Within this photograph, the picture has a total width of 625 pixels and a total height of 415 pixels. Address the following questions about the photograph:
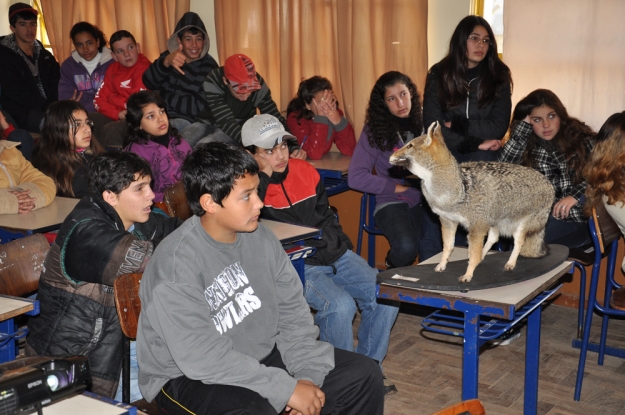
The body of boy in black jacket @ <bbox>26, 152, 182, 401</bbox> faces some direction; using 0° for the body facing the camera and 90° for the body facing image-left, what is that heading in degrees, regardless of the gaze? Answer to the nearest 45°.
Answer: approximately 270°

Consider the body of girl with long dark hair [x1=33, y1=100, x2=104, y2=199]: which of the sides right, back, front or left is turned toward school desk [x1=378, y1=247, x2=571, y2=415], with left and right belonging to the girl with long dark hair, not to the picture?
front

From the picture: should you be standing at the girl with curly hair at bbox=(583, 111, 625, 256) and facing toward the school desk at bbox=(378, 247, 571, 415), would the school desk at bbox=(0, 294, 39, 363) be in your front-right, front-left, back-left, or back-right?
front-right

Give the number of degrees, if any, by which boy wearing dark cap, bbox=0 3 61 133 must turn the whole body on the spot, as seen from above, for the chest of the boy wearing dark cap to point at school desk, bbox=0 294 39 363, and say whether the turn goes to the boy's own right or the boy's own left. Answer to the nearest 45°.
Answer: approximately 45° to the boy's own right

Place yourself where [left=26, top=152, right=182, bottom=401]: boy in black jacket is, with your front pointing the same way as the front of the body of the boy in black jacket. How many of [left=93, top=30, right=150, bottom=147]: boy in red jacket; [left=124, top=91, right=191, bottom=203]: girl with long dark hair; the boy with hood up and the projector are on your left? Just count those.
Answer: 3

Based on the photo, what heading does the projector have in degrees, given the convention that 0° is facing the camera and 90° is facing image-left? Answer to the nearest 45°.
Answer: approximately 315°

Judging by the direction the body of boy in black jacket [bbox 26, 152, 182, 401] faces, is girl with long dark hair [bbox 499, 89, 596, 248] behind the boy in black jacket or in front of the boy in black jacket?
in front

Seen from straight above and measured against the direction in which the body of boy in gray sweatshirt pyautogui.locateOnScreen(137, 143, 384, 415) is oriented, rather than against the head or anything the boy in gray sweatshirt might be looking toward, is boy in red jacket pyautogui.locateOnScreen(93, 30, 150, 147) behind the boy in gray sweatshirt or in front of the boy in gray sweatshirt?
behind

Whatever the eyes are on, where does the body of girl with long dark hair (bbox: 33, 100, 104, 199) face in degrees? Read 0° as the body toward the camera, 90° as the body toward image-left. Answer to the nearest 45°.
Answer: approximately 315°
